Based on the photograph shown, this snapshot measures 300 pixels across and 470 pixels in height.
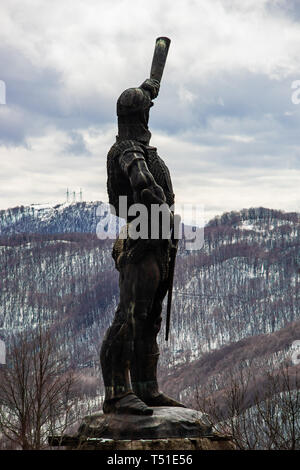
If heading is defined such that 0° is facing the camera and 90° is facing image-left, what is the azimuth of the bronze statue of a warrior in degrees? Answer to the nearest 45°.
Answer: approximately 270°

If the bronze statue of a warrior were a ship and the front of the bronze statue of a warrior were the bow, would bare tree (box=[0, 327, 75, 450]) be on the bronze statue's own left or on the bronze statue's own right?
on the bronze statue's own left
